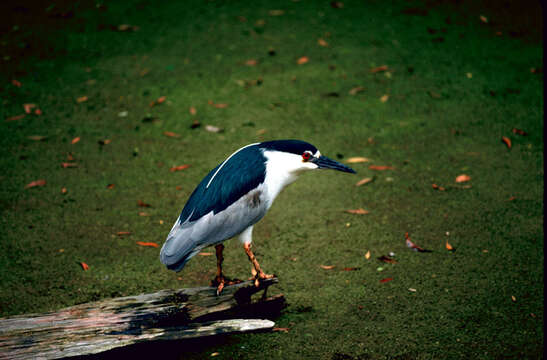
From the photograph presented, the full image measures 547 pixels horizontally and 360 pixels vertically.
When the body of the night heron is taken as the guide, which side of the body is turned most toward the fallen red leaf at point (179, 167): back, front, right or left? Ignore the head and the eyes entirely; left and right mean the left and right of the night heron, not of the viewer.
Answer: left

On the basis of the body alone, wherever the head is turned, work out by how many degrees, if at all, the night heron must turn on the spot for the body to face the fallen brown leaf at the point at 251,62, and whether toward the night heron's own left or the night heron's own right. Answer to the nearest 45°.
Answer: approximately 90° to the night heron's own left

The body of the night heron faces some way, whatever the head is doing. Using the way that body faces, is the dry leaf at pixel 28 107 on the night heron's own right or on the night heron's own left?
on the night heron's own left

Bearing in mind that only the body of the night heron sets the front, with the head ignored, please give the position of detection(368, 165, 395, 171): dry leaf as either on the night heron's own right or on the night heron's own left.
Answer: on the night heron's own left

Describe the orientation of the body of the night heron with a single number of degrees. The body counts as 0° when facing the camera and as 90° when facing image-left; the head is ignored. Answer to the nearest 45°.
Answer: approximately 270°
